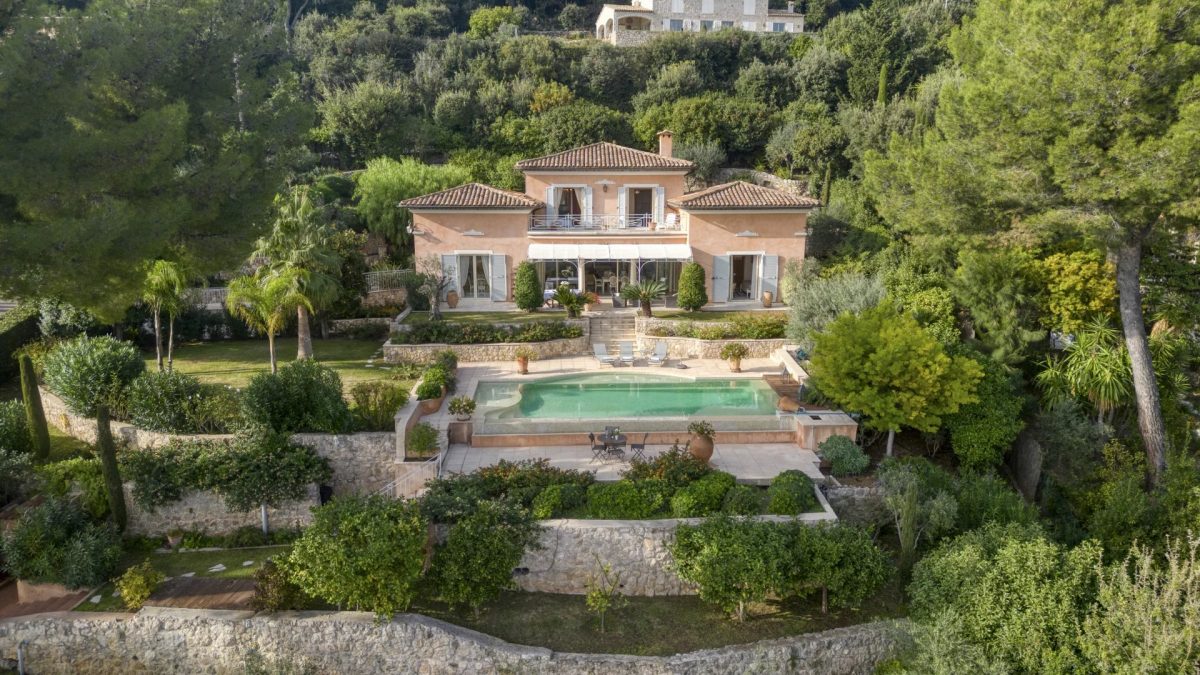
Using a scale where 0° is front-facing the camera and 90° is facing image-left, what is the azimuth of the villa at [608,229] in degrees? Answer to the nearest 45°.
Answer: approximately 0°

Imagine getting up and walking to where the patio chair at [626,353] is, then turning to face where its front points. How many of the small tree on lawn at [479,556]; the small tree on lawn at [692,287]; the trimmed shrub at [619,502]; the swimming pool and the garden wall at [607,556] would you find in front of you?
4

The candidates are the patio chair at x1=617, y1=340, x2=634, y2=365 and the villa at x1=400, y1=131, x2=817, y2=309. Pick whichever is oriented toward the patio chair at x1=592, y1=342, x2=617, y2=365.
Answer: the villa

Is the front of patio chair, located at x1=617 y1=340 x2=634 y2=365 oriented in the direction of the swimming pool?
yes

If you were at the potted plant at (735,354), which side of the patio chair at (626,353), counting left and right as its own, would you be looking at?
left

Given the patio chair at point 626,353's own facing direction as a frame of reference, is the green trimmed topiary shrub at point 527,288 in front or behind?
behind

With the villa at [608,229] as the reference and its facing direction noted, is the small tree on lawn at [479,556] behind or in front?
in front

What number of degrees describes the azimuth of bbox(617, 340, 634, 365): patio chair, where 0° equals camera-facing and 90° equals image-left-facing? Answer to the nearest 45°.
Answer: approximately 0°

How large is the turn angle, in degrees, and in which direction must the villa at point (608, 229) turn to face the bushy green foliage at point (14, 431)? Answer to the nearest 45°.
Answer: approximately 45° to its right

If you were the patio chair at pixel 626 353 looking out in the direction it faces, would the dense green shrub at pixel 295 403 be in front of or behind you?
in front

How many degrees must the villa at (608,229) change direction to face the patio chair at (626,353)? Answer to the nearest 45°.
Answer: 0° — it already faces it

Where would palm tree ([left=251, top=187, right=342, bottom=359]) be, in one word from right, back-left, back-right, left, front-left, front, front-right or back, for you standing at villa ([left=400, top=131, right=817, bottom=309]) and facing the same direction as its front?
front-right

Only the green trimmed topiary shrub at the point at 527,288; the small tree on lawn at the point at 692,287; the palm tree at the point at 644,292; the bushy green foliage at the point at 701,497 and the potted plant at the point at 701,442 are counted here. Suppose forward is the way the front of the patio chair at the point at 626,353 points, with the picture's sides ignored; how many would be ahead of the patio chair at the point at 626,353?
2
